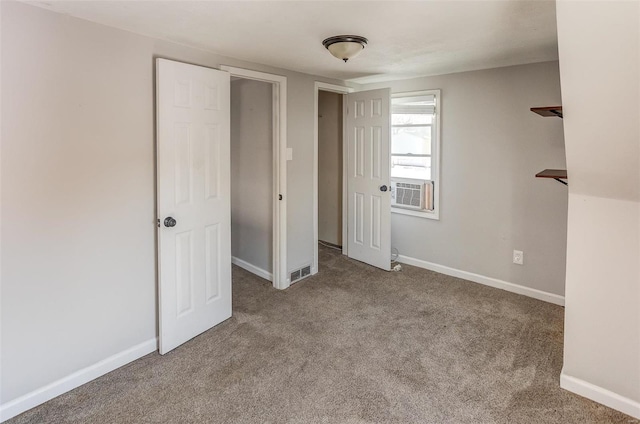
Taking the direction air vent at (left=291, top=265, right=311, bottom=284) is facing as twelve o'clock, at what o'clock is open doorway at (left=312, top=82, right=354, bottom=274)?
The open doorway is roughly at 8 o'clock from the air vent.

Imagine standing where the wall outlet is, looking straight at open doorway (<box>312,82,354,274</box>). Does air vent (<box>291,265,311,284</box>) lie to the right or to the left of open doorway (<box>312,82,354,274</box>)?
left

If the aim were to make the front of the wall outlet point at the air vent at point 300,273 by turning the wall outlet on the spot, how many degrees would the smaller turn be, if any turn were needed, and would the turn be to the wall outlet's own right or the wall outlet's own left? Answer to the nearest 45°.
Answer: approximately 90° to the wall outlet's own right

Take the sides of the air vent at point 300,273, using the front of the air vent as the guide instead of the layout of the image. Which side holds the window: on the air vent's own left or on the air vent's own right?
on the air vent's own left

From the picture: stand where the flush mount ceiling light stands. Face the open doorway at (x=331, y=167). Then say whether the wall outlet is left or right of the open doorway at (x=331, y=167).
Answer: right

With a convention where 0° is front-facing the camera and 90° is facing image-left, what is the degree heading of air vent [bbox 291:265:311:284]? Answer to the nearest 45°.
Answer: approximately 315°

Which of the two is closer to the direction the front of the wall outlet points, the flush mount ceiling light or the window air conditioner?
the flush mount ceiling light

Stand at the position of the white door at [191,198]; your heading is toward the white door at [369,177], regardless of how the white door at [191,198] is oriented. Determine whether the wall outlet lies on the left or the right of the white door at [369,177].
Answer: right
